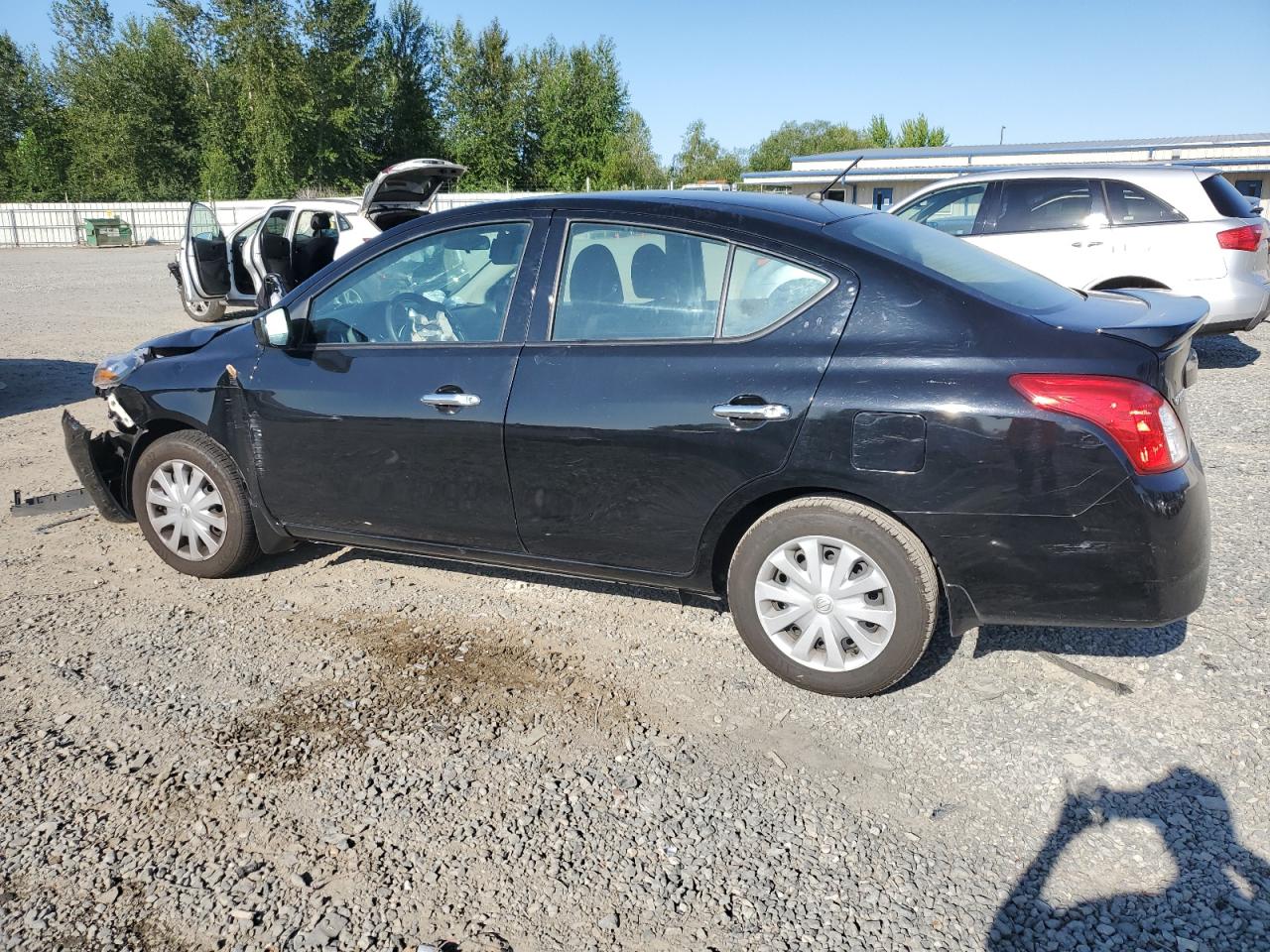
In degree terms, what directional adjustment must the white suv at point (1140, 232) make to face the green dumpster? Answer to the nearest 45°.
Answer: approximately 45° to its right

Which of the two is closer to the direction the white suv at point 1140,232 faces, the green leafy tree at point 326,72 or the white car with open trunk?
the white car with open trunk

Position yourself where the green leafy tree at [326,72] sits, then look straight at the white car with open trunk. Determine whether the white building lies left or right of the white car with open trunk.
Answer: left

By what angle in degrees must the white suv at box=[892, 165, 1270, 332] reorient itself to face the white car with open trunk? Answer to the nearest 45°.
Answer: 0° — it already faces it

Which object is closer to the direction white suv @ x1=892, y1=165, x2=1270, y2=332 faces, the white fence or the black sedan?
the white fence

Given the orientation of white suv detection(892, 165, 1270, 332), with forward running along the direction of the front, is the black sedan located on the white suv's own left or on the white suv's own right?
on the white suv's own left

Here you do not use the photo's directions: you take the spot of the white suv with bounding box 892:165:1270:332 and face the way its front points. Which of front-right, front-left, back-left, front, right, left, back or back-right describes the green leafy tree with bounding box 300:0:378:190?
front-right

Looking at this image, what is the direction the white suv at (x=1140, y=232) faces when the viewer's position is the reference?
facing to the left of the viewer

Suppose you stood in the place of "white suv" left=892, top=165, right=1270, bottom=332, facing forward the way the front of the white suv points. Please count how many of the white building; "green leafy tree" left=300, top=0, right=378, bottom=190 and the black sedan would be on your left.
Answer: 1

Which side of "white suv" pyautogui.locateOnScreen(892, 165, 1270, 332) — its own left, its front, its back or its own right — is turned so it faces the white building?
right

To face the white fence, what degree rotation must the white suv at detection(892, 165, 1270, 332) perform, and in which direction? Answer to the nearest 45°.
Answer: approximately 45° to its right

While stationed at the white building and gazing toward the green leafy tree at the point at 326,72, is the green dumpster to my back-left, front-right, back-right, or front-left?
front-left
